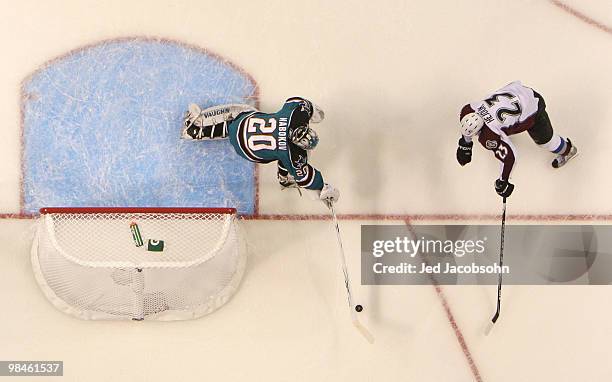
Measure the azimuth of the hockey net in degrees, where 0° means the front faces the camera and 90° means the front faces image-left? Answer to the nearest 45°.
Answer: approximately 180°

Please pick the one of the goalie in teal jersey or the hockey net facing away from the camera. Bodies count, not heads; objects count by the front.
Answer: the hockey net

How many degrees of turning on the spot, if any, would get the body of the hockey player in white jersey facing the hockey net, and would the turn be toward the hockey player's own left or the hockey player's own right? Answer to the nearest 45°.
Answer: approximately 45° to the hockey player's own right

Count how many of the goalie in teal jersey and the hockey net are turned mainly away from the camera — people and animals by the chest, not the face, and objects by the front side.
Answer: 1

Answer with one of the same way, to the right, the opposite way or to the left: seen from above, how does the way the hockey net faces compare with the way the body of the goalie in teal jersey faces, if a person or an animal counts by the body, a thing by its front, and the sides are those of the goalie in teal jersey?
to the left

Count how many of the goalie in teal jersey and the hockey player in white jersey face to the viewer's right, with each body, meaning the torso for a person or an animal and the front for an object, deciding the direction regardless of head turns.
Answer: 1

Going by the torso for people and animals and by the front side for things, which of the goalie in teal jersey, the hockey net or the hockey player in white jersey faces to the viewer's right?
the goalie in teal jersey

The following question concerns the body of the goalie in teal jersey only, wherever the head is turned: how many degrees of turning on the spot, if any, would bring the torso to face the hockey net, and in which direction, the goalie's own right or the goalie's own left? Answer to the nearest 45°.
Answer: approximately 180°

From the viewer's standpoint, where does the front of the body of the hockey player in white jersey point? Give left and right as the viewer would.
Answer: facing the viewer and to the left of the viewer

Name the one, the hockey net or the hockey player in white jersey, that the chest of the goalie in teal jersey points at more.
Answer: the hockey player in white jersey

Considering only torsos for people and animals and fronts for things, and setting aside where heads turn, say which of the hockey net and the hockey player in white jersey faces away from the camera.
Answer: the hockey net

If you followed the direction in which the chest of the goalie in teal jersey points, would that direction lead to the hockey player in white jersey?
yes

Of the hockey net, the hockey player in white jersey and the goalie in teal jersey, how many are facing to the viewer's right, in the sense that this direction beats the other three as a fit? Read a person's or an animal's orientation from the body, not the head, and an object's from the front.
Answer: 1

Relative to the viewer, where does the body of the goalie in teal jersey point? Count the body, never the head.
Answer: to the viewer's right

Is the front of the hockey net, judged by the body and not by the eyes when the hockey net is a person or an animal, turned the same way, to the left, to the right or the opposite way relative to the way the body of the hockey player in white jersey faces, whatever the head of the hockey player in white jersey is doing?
to the right

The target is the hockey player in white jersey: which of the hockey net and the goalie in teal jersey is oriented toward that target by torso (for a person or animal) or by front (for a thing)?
the goalie in teal jersey

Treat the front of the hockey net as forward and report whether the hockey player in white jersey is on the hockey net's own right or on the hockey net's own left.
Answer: on the hockey net's own right
